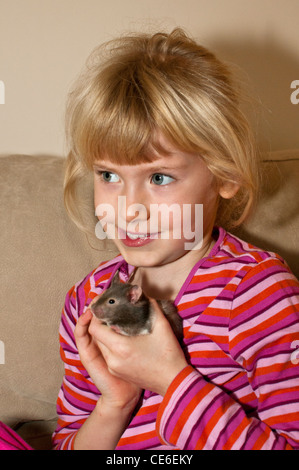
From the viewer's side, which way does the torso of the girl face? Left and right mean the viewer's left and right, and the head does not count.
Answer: facing the viewer and to the left of the viewer

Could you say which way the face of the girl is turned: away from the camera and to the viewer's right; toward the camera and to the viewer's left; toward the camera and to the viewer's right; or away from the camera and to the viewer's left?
toward the camera and to the viewer's left

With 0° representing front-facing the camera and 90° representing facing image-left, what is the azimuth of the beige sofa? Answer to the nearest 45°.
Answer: approximately 0°
